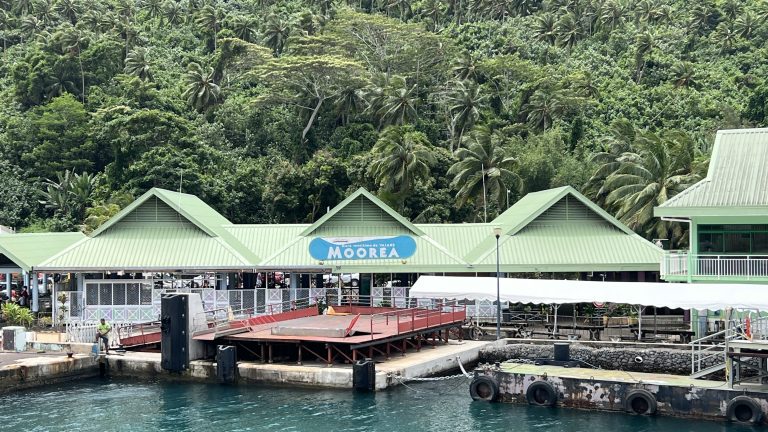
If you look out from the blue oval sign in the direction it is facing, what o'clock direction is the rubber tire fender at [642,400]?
The rubber tire fender is roughly at 11 o'clock from the blue oval sign.

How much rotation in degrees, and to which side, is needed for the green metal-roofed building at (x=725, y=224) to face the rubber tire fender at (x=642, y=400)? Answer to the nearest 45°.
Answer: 0° — it already faces it

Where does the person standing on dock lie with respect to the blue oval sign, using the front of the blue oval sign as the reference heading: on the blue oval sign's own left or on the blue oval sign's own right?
on the blue oval sign's own right

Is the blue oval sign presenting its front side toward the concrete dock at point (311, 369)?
yes

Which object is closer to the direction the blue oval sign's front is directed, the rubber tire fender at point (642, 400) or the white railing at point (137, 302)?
the rubber tire fender

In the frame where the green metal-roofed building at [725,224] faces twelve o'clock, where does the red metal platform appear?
The red metal platform is roughly at 2 o'clock from the green metal-roofed building.

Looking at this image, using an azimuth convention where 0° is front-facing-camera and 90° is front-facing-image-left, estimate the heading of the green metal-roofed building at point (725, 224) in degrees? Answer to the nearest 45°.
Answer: approximately 0°

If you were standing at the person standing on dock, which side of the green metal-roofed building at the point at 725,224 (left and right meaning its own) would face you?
right

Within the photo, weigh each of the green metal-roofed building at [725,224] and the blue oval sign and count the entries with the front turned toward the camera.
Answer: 2

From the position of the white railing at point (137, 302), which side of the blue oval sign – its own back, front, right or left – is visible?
right

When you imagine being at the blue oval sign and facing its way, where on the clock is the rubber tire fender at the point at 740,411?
The rubber tire fender is roughly at 11 o'clock from the blue oval sign.
